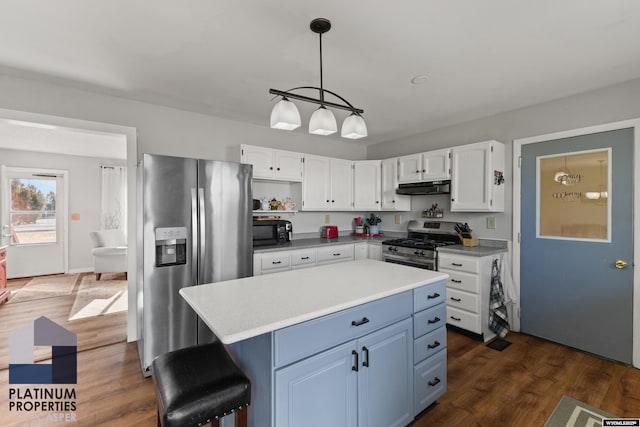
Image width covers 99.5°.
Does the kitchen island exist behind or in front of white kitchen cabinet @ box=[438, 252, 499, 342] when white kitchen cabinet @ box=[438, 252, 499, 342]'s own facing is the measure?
in front

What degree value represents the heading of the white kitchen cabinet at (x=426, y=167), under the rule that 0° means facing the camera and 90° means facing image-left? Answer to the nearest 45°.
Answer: approximately 45°

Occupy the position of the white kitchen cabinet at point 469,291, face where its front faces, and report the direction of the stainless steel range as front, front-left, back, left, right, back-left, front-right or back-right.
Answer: right

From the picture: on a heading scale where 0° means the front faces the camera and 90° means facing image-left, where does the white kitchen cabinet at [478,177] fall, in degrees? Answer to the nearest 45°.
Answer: approximately 45°

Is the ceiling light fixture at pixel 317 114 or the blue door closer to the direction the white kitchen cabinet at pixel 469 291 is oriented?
the ceiling light fixture

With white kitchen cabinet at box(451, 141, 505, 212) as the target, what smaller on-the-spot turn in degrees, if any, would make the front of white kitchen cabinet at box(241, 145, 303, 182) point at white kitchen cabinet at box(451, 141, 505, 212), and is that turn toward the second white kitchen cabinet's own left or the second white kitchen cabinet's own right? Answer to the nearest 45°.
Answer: approximately 45° to the second white kitchen cabinet's own left

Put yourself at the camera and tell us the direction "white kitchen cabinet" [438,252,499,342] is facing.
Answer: facing the viewer and to the left of the viewer

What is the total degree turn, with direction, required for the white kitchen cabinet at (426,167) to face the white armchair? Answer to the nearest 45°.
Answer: approximately 45° to its right

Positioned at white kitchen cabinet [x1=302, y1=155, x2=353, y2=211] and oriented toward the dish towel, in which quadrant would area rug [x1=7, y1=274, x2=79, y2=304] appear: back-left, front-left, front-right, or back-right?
back-right
